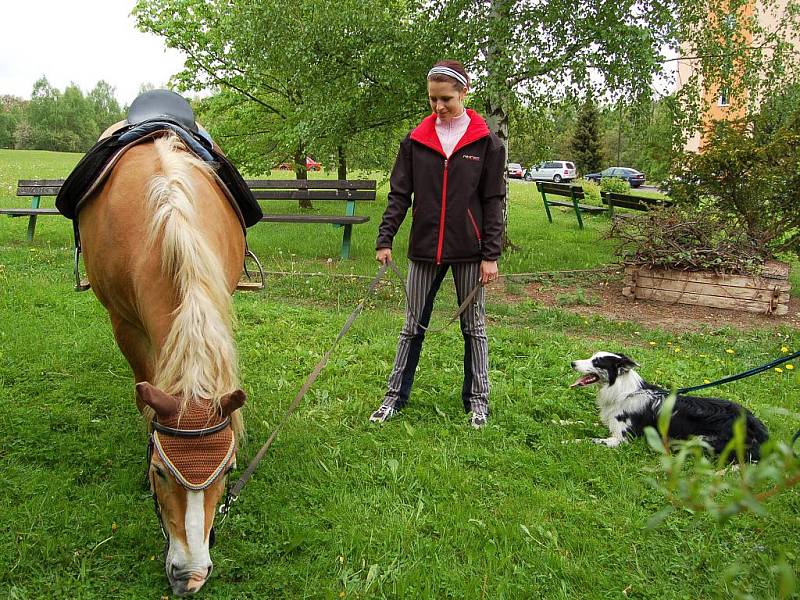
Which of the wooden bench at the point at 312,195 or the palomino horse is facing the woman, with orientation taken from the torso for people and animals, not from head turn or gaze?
the wooden bench

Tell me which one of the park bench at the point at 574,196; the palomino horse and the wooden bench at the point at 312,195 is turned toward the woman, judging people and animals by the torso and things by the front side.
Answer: the wooden bench

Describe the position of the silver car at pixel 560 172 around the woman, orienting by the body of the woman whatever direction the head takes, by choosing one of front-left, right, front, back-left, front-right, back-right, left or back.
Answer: back

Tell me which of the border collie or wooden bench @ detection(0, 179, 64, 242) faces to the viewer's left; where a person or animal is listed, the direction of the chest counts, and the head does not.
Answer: the border collie

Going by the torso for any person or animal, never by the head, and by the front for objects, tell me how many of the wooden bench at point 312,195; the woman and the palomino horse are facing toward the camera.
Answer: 3

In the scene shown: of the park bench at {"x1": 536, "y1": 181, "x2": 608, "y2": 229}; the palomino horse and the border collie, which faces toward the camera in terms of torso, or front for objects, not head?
the palomino horse

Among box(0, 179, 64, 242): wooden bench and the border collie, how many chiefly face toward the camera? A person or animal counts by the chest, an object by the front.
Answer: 1

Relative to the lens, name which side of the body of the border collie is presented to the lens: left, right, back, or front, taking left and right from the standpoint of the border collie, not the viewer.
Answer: left

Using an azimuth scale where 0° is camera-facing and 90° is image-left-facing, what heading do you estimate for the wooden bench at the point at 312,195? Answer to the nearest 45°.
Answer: approximately 0°

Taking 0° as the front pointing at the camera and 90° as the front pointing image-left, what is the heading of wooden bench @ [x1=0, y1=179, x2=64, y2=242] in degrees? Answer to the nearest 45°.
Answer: approximately 0°

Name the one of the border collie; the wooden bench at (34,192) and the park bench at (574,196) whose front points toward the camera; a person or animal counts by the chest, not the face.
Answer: the wooden bench

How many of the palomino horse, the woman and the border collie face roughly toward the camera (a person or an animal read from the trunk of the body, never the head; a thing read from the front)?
2

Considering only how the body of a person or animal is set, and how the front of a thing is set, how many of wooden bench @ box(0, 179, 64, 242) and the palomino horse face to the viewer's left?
0

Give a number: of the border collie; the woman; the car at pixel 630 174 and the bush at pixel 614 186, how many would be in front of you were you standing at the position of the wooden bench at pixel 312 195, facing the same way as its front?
2
